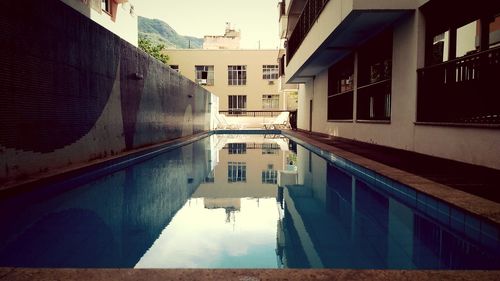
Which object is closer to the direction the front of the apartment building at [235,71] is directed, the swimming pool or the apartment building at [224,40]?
the swimming pool

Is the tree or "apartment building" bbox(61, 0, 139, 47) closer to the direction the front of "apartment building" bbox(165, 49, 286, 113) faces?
the apartment building

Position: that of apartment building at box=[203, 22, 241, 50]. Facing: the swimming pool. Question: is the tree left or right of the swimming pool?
right

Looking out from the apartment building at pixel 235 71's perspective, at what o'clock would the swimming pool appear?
The swimming pool is roughly at 12 o'clock from the apartment building.

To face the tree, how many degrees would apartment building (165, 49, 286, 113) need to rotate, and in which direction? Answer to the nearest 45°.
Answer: approximately 90° to its right

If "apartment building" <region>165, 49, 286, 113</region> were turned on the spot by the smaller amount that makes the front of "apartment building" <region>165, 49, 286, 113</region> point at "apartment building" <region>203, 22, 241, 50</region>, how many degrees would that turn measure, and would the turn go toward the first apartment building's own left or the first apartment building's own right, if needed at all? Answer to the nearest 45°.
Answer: approximately 180°

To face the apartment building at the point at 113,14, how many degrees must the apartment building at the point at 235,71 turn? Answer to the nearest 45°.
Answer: approximately 45° to its right

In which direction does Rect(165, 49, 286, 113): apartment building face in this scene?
toward the camera

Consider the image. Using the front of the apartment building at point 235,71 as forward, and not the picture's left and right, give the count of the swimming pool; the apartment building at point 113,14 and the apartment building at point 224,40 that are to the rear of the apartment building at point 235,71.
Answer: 1

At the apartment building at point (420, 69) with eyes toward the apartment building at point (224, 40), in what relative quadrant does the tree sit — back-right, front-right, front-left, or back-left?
front-left

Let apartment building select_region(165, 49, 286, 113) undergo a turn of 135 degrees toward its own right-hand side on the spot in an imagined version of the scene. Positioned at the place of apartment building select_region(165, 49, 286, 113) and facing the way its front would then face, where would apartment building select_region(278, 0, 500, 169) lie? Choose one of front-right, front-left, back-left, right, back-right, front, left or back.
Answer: back-left

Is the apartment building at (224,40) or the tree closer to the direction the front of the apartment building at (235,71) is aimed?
the tree
